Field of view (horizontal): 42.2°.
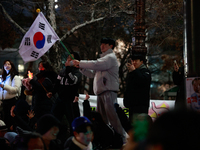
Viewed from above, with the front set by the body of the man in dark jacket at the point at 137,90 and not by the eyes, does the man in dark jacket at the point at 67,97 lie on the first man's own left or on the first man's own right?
on the first man's own right

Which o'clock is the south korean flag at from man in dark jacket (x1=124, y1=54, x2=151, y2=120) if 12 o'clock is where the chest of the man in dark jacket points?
The south korean flag is roughly at 2 o'clock from the man in dark jacket.

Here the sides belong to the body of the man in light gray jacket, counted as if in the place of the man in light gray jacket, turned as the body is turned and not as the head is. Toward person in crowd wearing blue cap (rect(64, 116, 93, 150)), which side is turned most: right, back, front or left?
left

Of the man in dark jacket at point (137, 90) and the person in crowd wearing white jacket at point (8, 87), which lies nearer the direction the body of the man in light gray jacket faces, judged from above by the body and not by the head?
the person in crowd wearing white jacket

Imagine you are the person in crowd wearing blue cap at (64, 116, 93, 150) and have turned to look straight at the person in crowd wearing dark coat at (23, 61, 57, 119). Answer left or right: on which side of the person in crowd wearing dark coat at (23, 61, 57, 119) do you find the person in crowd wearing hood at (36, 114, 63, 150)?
left

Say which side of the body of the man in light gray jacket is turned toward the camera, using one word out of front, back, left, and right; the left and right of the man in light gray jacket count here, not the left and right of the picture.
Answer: left

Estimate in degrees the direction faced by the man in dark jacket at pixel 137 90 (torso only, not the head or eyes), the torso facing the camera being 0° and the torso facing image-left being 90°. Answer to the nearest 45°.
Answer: approximately 45°
